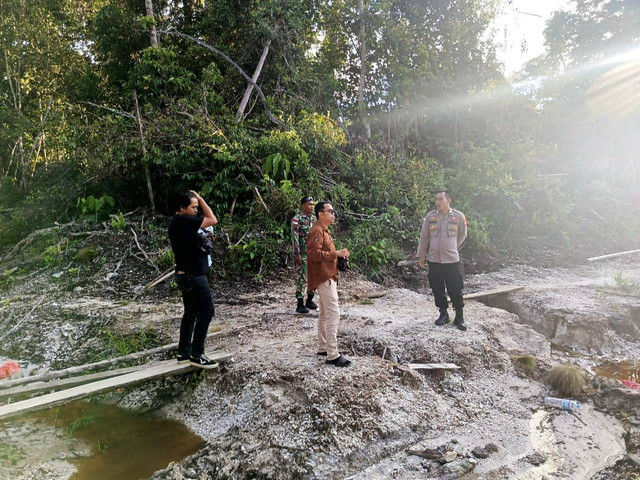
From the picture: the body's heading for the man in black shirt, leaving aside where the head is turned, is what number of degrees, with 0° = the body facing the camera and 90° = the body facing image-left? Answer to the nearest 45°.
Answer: approximately 270°

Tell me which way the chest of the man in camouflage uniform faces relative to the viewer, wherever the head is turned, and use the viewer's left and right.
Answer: facing the viewer and to the right of the viewer

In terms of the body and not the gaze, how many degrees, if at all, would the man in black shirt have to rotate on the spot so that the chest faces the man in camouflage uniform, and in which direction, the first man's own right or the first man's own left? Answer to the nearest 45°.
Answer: approximately 45° to the first man's own left

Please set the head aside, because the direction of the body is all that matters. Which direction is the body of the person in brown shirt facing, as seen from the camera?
to the viewer's right

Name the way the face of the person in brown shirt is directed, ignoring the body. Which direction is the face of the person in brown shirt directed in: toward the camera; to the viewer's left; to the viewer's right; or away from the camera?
to the viewer's right

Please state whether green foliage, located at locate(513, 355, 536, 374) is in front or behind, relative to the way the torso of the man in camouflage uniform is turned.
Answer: in front

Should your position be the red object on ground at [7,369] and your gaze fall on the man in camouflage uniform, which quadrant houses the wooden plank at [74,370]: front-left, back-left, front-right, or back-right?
front-right

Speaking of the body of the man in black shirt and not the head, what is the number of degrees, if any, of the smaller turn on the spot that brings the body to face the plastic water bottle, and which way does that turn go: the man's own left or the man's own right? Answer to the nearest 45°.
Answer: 0° — they already face it

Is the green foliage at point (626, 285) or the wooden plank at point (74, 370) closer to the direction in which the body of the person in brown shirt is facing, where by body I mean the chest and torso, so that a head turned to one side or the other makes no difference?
the green foliage
